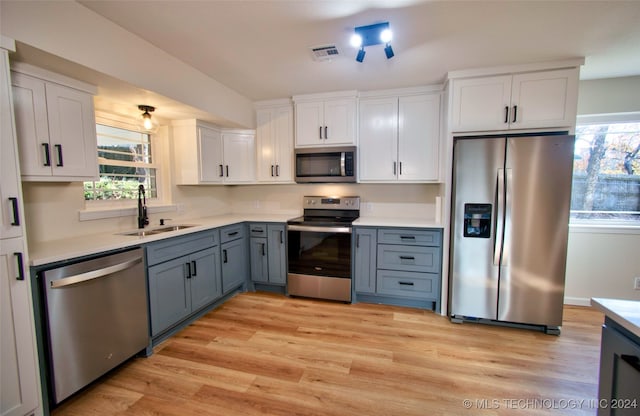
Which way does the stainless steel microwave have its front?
toward the camera

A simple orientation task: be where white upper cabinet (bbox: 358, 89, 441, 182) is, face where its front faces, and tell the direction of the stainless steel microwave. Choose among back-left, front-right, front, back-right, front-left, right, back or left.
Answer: right

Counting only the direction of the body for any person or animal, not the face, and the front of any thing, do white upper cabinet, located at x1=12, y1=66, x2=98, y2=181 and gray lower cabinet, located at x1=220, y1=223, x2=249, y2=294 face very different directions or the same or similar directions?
same or similar directions

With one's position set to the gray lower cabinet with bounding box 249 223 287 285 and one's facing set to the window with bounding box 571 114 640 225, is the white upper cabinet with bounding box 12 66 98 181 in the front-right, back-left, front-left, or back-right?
back-right

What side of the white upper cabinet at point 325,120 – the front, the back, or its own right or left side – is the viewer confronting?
front

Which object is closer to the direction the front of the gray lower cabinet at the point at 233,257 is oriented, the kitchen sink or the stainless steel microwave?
the stainless steel microwave

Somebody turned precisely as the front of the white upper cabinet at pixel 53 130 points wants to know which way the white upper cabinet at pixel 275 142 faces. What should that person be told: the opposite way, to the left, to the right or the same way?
to the right

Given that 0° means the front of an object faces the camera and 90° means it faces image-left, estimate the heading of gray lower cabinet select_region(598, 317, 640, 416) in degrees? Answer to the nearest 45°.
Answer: approximately 45°

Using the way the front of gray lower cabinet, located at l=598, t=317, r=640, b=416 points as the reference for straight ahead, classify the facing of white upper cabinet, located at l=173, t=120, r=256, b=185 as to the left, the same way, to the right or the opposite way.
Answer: the opposite way

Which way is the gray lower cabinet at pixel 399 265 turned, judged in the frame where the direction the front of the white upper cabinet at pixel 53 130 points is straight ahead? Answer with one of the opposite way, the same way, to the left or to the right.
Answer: to the right

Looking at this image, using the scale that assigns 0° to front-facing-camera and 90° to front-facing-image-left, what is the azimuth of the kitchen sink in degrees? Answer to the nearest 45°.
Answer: approximately 315°

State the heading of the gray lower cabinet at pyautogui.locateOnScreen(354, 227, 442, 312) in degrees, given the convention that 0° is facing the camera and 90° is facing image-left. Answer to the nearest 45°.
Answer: approximately 0°

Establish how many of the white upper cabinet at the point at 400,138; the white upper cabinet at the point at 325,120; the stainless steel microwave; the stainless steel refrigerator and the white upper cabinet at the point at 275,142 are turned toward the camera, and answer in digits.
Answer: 5

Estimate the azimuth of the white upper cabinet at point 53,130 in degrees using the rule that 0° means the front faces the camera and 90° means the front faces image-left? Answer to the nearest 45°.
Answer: approximately 315°

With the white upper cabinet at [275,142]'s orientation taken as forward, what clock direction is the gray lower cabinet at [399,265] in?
The gray lower cabinet is roughly at 10 o'clock from the white upper cabinet.
